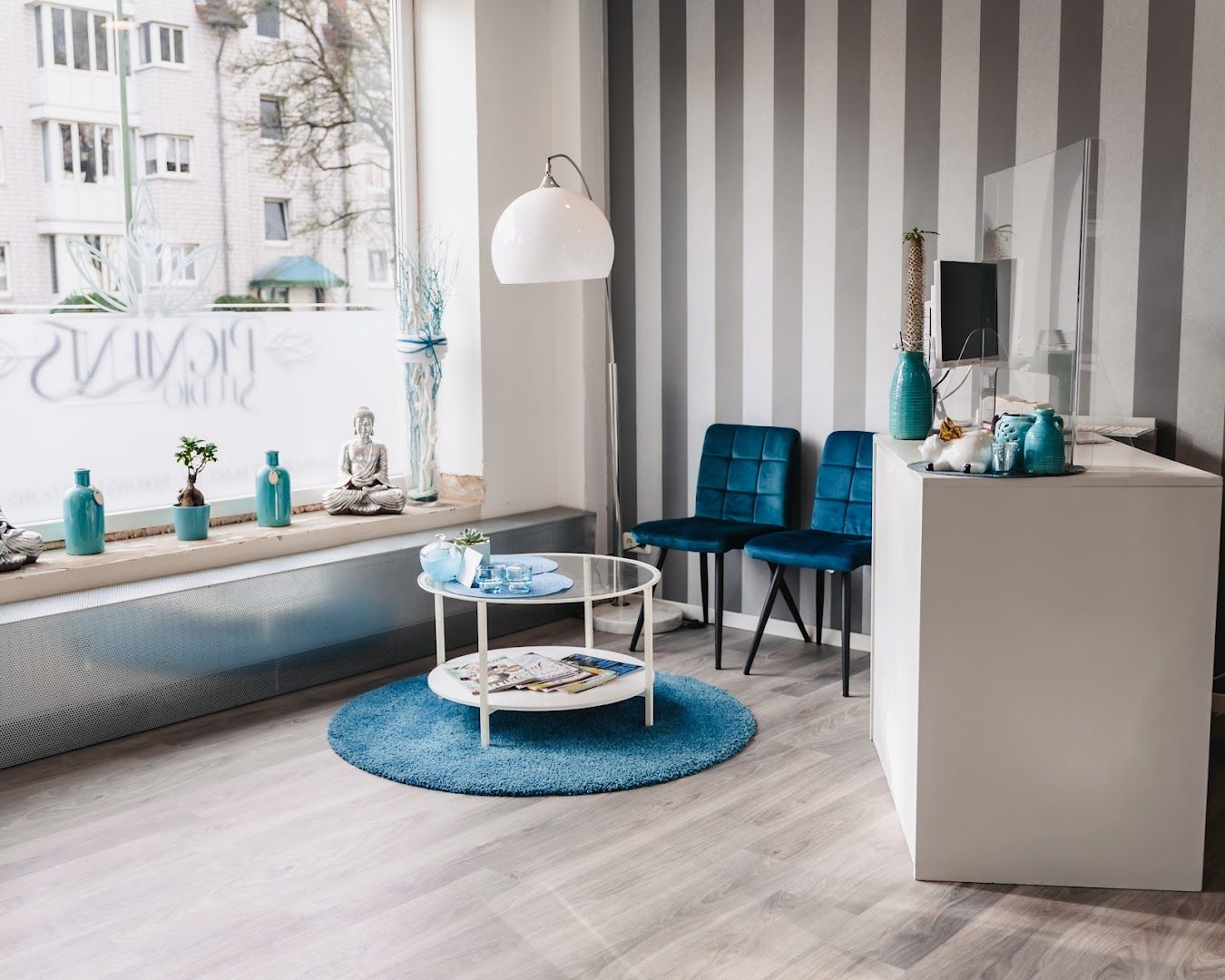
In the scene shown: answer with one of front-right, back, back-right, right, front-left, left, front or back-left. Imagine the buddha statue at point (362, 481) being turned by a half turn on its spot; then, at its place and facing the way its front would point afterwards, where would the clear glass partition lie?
back-right

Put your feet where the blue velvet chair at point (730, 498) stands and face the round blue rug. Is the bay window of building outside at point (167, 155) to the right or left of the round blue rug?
right

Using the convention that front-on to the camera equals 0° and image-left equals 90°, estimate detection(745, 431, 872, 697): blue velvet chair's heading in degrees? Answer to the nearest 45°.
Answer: approximately 45°

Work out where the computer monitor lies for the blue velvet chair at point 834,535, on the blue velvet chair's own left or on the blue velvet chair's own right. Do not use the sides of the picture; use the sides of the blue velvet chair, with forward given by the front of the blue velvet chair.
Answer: on the blue velvet chair's own left

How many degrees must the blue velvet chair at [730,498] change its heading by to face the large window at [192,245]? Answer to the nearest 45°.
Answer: approximately 45° to its right

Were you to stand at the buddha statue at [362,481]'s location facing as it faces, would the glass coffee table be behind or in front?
in front

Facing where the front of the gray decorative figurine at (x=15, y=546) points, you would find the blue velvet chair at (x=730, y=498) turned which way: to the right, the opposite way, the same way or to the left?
to the right

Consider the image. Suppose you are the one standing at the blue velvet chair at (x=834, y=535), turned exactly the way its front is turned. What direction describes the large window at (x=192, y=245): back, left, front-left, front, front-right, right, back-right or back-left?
front-right

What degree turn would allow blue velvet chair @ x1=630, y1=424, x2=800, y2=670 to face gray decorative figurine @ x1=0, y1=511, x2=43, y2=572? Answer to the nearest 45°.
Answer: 0° — it already faces it
